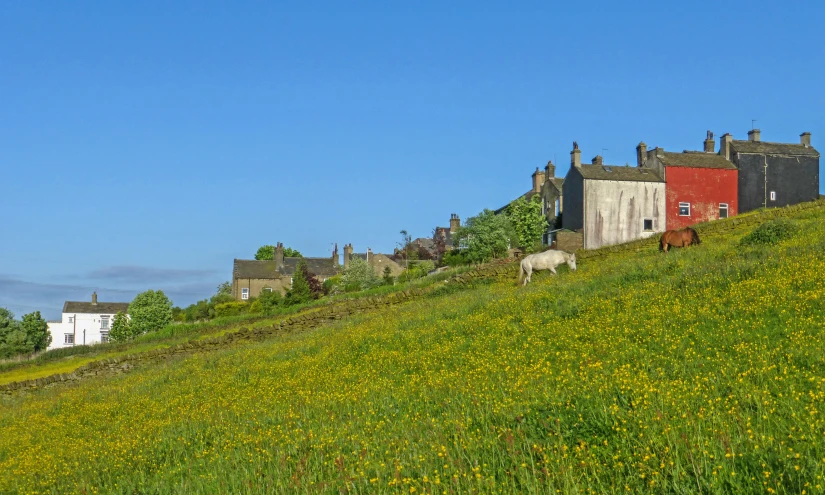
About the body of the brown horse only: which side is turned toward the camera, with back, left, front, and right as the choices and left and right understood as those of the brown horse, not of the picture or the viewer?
right

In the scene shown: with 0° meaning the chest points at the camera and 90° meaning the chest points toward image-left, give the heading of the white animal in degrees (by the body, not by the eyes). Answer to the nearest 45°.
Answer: approximately 270°

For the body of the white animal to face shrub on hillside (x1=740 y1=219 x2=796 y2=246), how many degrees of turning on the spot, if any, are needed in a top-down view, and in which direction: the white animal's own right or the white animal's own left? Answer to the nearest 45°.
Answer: approximately 45° to the white animal's own right
